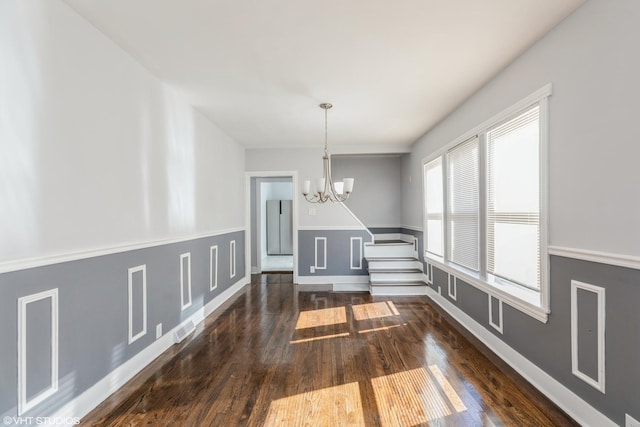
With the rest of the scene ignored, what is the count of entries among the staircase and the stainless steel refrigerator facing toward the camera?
2

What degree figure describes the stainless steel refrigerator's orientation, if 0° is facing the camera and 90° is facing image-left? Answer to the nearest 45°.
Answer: approximately 0°

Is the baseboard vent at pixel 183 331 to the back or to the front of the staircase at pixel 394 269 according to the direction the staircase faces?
to the front

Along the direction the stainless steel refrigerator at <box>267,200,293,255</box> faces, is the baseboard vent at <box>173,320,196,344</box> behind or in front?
in front

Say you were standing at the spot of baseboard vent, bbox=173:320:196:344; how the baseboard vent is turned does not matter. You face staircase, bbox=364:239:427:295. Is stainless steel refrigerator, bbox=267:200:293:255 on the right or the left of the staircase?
left

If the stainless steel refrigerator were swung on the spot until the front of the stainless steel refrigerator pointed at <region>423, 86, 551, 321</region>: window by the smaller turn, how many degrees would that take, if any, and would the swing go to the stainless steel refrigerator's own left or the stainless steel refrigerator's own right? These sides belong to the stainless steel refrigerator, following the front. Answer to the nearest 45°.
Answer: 0° — it already faces it

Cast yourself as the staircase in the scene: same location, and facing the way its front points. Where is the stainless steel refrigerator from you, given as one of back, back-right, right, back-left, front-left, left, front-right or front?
back-right
